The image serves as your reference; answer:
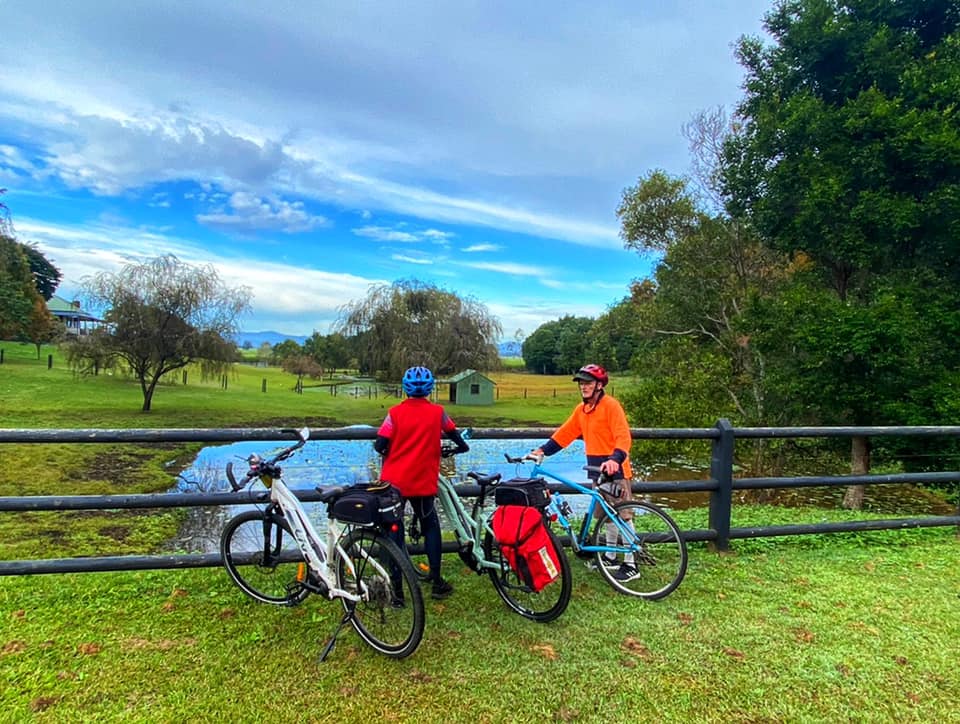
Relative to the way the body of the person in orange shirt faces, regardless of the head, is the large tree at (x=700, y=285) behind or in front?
behind

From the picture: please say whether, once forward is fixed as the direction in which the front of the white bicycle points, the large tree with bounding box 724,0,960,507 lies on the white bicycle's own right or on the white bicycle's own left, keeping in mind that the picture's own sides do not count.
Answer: on the white bicycle's own right

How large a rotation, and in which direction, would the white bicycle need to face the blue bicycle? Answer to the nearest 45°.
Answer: approximately 135° to its right

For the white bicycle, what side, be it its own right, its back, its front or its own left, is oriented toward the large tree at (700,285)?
right

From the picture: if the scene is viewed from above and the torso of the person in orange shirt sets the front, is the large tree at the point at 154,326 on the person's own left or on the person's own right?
on the person's own right

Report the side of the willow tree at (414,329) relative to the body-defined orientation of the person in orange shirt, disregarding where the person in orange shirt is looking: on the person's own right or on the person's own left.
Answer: on the person's own right

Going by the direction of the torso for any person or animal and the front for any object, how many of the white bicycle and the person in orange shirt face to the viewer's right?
0

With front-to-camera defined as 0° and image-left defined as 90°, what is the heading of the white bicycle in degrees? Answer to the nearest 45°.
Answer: approximately 135°

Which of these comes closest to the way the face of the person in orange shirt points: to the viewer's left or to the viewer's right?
to the viewer's left

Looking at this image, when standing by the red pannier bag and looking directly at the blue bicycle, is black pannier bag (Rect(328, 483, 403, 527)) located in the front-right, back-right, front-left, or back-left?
back-left

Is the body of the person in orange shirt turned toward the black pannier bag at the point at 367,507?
yes

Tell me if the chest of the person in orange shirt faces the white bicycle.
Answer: yes

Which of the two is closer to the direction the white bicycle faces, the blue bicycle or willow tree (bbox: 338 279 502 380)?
the willow tree
